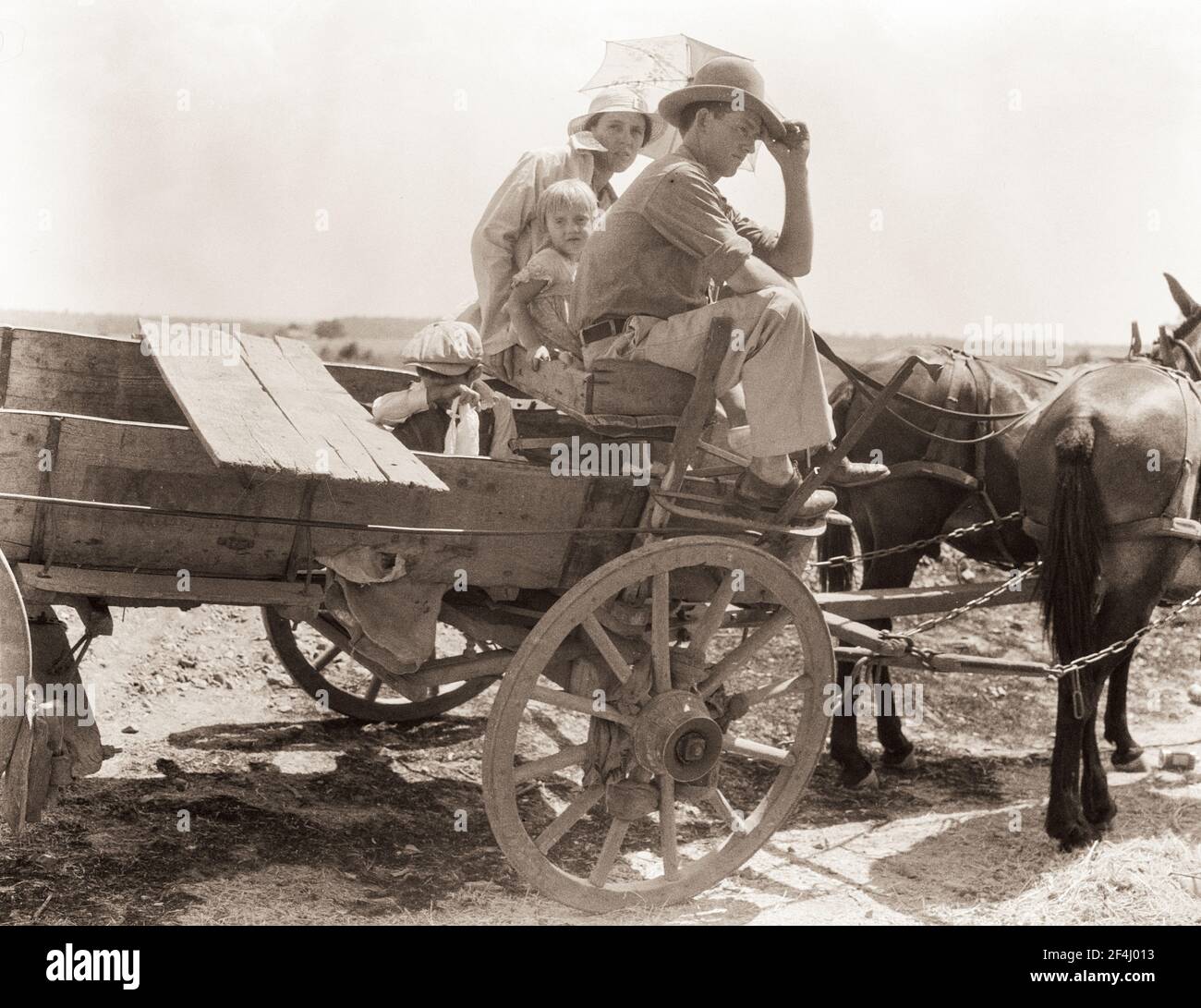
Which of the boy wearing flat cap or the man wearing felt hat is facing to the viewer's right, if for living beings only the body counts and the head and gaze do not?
the man wearing felt hat

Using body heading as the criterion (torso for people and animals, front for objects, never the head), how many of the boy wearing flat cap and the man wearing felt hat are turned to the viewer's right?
1

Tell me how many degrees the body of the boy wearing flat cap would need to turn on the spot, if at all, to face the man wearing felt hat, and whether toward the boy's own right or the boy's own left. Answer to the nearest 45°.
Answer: approximately 45° to the boy's own left

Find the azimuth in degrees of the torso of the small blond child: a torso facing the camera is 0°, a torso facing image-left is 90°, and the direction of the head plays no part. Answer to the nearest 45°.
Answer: approximately 315°

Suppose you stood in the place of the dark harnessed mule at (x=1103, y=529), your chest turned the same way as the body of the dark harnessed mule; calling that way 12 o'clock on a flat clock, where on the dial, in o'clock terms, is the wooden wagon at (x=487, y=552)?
The wooden wagon is roughly at 6 o'clock from the dark harnessed mule.

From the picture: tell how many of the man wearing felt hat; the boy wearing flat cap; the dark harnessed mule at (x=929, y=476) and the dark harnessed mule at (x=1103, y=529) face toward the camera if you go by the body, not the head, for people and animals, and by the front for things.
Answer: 1

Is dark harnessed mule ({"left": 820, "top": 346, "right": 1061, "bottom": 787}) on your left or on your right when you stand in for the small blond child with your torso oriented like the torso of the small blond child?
on your left

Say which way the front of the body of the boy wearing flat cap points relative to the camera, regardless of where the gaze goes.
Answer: toward the camera

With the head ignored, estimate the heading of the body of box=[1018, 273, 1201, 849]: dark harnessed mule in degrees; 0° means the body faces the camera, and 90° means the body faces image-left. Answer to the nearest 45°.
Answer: approximately 225°

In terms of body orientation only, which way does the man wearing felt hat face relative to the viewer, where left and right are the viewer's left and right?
facing to the right of the viewer

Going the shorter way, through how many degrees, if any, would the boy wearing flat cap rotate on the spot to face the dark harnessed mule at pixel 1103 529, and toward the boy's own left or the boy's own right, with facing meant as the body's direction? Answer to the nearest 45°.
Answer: approximately 90° to the boy's own left

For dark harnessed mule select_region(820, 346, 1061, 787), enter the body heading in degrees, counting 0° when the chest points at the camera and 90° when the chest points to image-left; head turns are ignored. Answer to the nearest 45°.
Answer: approximately 225°
